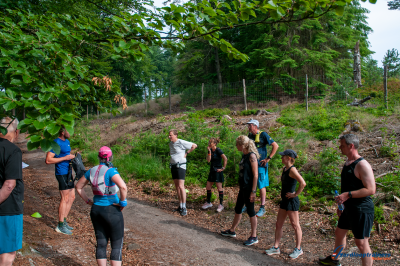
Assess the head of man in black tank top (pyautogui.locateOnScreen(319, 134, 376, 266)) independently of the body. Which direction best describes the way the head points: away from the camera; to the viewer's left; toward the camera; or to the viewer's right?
to the viewer's left

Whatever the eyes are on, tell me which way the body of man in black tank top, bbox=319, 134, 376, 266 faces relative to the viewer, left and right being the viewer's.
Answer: facing to the left of the viewer

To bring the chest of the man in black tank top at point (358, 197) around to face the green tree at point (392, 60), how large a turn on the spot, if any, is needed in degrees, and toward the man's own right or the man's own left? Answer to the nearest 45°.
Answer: approximately 90° to the man's own right

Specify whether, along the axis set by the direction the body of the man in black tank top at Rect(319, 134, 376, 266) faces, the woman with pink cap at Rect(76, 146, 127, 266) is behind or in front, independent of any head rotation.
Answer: in front

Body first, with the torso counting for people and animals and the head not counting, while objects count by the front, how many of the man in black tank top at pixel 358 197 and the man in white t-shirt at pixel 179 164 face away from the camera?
0
